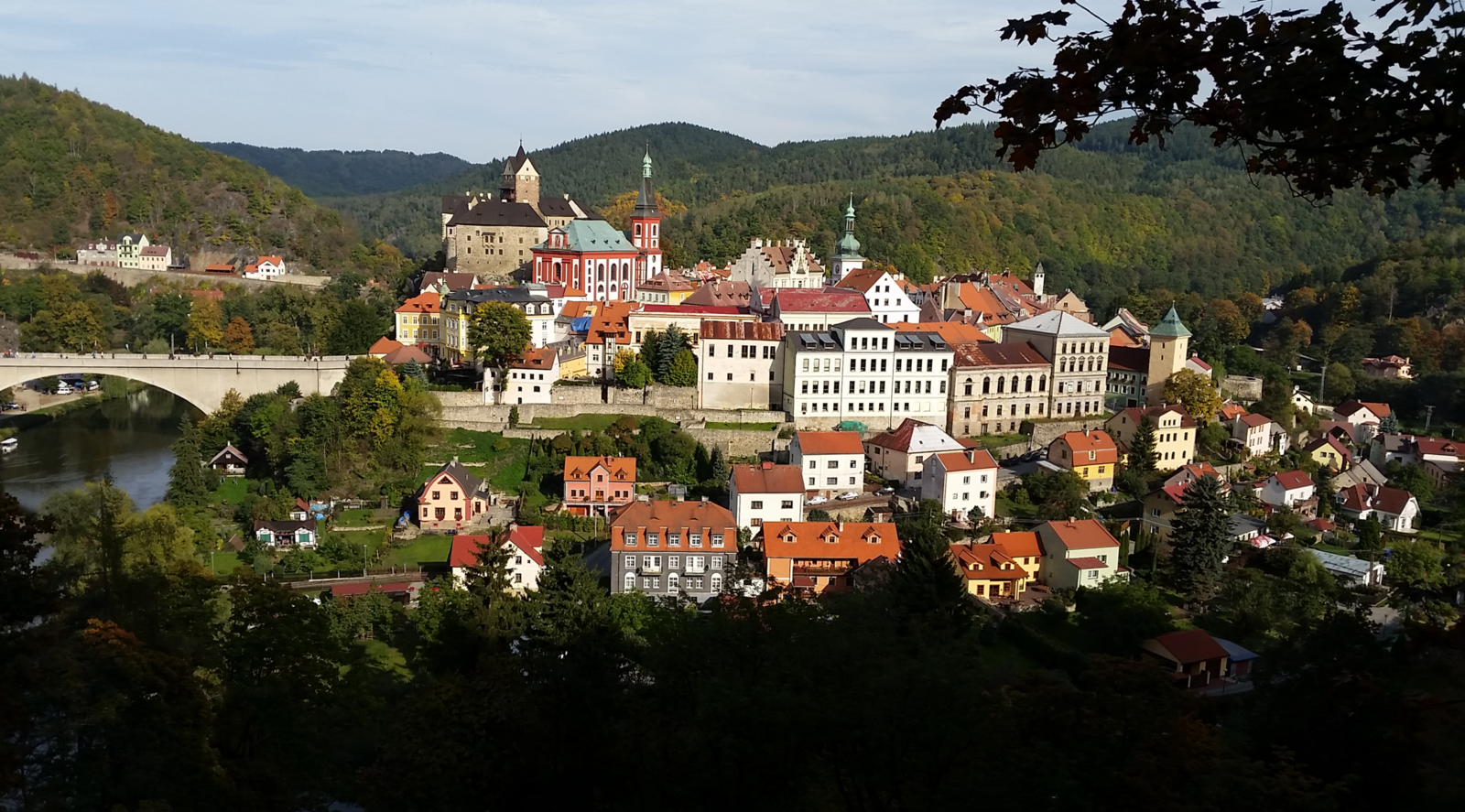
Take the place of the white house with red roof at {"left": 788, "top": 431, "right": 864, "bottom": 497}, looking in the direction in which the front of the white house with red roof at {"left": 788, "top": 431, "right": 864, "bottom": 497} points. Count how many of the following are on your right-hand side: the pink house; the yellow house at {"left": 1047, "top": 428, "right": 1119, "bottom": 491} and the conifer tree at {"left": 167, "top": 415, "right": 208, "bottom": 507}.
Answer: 2

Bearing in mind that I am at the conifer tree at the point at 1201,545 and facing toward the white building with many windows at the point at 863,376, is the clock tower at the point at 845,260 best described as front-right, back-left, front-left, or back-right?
front-right

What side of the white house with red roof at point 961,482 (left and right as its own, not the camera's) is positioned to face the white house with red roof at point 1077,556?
front

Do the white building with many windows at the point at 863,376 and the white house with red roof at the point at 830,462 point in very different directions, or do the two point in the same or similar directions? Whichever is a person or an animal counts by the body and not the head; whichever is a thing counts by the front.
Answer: same or similar directions

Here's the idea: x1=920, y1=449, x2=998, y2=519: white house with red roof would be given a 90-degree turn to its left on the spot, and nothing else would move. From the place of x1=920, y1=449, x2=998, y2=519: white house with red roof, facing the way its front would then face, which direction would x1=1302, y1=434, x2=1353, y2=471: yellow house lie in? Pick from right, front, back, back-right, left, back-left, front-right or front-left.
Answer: front

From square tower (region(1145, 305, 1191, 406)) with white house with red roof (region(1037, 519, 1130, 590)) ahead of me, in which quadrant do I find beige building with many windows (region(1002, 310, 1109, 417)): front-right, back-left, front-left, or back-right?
front-right

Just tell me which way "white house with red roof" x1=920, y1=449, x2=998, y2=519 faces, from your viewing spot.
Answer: facing the viewer and to the right of the viewer

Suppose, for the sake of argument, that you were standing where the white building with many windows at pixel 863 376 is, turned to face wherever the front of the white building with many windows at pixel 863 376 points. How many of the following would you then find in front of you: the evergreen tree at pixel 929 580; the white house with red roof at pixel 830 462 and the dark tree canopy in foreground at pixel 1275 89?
3

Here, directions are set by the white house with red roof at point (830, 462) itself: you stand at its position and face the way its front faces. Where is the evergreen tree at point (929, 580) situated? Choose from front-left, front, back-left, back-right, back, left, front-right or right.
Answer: front

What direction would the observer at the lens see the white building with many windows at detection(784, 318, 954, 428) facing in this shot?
facing the viewer

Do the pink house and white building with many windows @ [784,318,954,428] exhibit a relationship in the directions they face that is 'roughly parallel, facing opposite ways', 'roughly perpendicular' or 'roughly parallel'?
roughly parallel

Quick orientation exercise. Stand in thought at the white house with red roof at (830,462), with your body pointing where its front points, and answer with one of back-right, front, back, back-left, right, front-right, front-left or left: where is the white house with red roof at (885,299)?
back

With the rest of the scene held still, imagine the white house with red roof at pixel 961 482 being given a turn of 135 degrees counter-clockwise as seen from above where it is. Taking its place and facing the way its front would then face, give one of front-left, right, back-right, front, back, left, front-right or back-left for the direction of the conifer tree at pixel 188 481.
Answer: left

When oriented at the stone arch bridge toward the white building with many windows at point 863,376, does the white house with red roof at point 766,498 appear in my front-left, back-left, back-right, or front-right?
front-right

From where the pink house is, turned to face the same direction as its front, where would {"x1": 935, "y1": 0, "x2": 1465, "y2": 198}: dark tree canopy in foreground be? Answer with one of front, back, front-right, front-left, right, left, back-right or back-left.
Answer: front

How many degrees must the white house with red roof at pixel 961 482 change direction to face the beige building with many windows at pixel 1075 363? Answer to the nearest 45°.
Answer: approximately 135° to its left

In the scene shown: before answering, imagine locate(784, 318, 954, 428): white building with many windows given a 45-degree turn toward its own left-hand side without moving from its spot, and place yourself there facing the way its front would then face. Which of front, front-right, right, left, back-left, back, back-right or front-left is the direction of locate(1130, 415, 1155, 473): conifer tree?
front-left

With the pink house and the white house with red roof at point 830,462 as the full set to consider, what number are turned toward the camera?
2

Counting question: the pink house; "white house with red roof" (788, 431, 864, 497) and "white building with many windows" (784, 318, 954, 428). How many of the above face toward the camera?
3
